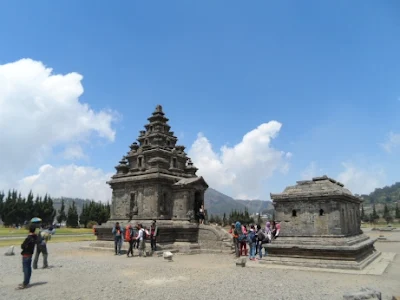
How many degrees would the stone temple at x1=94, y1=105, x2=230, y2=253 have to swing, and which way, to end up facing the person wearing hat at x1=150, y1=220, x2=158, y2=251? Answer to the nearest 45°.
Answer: approximately 45° to its right

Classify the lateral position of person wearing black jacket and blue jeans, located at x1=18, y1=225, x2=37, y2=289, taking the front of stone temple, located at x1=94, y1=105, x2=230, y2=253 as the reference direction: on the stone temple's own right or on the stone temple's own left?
on the stone temple's own right

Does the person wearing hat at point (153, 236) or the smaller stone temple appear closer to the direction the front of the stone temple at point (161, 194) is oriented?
the smaller stone temple

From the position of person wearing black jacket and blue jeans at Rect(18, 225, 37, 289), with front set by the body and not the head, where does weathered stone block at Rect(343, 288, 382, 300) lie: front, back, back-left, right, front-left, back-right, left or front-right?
back-left

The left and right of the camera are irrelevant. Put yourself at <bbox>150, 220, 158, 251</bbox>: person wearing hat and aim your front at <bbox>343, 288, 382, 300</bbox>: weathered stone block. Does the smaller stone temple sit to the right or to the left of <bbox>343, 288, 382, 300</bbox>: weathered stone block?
left

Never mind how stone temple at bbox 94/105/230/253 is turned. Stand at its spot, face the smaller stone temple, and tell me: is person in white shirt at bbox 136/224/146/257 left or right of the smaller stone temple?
right
